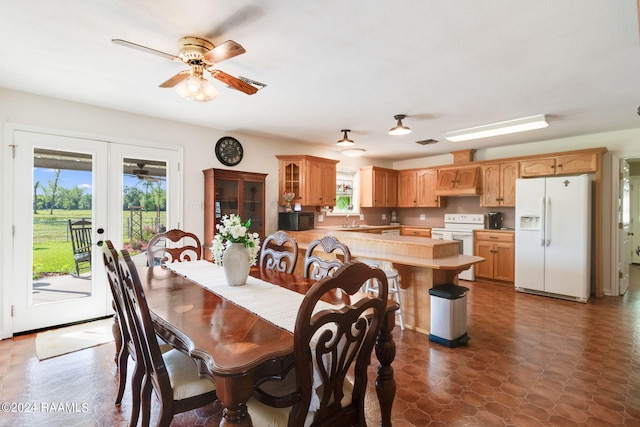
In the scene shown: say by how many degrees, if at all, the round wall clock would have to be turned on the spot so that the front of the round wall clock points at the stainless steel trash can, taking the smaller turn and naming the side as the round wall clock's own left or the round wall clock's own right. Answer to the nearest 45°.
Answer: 0° — it already faces it

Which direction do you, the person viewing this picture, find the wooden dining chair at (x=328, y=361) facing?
facing away from the viewer and to the left of the viewer

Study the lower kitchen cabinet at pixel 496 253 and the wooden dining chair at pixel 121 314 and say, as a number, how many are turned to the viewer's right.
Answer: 1

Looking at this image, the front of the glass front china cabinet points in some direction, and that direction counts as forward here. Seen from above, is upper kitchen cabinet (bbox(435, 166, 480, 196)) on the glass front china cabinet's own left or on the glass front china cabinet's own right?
on the glass front china cabinet's own left

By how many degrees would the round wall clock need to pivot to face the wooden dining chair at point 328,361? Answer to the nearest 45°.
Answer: approximately 45° to its right

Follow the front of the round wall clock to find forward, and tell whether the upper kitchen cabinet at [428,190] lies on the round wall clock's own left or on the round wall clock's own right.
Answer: on the round wall clock's own left

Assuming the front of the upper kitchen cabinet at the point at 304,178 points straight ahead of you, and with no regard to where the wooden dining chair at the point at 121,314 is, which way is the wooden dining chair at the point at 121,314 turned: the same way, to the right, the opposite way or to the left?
to the left

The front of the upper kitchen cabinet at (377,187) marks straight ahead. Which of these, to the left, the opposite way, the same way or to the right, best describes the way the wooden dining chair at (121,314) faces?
to the left

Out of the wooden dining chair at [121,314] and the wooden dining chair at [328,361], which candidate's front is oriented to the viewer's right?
the wooden dining chair at [121,314]

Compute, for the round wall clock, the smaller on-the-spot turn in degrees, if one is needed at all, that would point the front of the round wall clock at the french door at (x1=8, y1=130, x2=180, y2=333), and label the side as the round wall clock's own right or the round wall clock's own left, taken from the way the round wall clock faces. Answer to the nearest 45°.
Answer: approximately 90° to the round wall clock's own right

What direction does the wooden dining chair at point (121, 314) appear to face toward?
to the viewer's right
